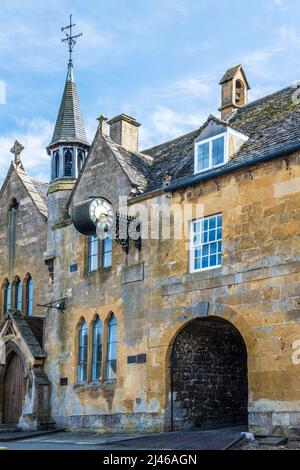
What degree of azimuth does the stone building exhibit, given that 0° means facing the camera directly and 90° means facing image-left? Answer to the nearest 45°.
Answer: approximately 45°
